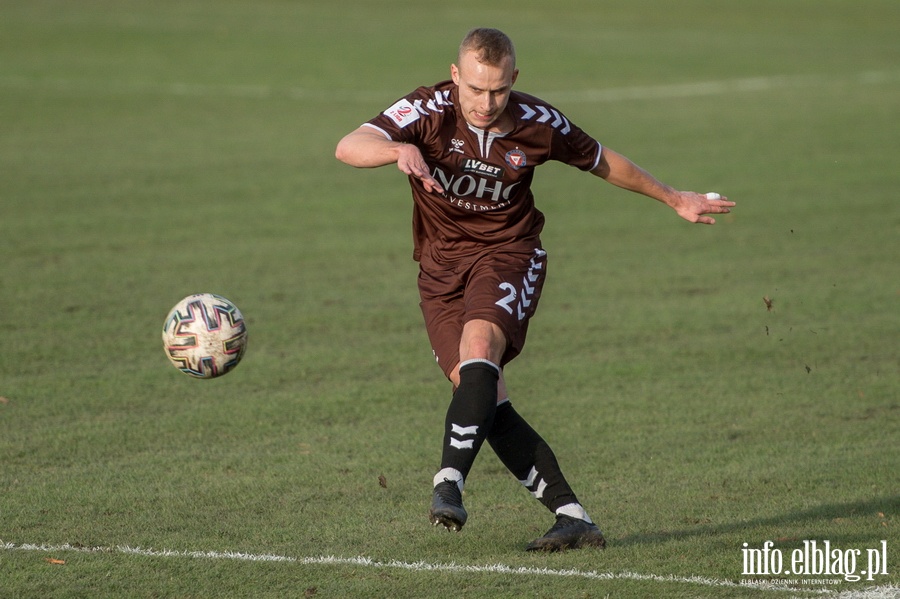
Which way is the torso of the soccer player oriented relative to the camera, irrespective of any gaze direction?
toward the camera
